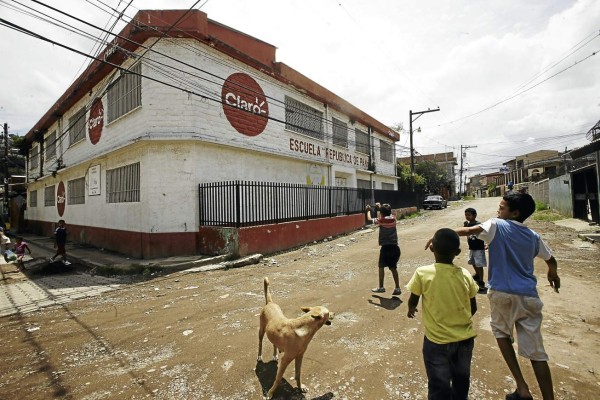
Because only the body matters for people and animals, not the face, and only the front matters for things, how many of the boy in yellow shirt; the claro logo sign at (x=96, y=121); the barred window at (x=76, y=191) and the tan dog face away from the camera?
1

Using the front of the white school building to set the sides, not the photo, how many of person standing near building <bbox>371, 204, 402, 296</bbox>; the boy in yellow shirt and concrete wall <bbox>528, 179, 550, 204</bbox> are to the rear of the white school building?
0

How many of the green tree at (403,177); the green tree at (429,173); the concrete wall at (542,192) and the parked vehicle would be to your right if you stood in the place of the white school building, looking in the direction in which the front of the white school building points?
0

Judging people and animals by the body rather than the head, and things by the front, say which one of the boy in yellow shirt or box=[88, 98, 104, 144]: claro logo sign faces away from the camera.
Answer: the boy in yellow shirt

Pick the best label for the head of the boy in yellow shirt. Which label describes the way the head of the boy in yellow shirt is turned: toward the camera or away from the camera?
away from the camera

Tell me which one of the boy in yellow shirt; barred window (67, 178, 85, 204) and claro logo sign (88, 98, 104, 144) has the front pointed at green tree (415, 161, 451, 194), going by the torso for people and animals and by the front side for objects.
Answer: the boy in yellow shirt

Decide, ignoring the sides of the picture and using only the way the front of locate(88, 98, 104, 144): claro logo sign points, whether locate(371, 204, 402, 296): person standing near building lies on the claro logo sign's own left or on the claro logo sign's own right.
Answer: on the claro logo sign's own left

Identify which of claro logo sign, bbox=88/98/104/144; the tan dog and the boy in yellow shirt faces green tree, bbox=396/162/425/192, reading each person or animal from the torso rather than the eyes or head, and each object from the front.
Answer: the boy in yellow shirt

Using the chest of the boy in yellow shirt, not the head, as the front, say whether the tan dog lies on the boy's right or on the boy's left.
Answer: on the boy's left

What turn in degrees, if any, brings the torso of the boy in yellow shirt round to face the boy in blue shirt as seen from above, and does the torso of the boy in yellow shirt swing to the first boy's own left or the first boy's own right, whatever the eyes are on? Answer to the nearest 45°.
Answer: approximately 45° to the first boy's own right

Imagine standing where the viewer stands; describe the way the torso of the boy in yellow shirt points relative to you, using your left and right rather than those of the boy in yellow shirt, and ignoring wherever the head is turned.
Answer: facing away from the viewer

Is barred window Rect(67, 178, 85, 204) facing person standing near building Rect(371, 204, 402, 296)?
no

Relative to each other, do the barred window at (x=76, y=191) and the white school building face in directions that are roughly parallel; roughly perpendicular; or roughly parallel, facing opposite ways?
roughly perpendicular

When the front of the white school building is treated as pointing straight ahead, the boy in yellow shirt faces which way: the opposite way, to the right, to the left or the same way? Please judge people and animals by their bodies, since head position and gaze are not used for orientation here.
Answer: to the left

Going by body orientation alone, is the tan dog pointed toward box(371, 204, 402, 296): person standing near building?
no

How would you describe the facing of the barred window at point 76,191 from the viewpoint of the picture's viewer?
facing the viewer and to the left of the viewer

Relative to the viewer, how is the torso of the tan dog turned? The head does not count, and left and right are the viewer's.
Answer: facing the viewer and to the right of the viewer

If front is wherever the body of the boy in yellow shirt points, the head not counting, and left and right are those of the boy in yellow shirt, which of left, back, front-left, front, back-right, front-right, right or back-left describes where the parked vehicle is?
front

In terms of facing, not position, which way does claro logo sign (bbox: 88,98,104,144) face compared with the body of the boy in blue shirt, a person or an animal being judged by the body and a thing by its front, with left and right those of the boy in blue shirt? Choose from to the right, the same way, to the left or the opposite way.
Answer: the opposite way

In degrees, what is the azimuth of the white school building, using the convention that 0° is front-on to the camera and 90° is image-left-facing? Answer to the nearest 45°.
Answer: approximately 315°
